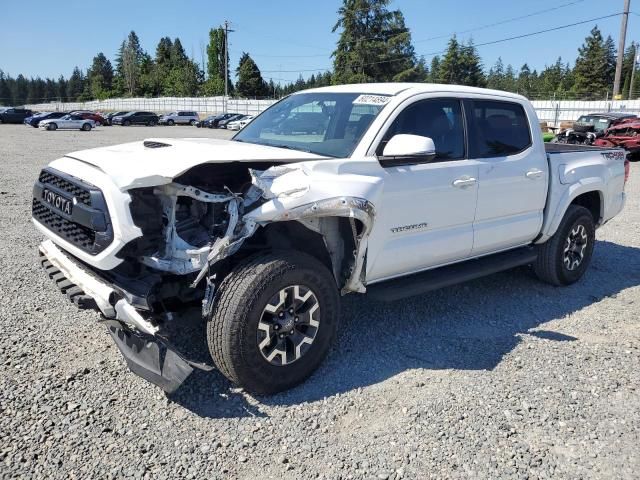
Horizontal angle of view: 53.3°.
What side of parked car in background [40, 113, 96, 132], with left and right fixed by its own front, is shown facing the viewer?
left

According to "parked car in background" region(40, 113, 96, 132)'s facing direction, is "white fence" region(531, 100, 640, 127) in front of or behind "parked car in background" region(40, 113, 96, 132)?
behind

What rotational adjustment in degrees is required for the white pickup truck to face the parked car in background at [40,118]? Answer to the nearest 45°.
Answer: approximately 90° to its right

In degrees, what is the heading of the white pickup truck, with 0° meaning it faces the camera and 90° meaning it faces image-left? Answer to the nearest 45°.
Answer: approximately 45°

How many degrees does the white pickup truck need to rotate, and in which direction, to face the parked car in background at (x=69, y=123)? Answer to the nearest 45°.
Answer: approximately 90° to its right

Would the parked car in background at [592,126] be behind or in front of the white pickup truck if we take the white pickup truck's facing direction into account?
behind

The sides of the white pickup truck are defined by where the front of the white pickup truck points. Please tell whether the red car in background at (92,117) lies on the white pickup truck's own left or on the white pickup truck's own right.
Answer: on the white pickup truck's own right

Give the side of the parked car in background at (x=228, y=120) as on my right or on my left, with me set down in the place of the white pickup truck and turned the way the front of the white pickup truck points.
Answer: on my right
